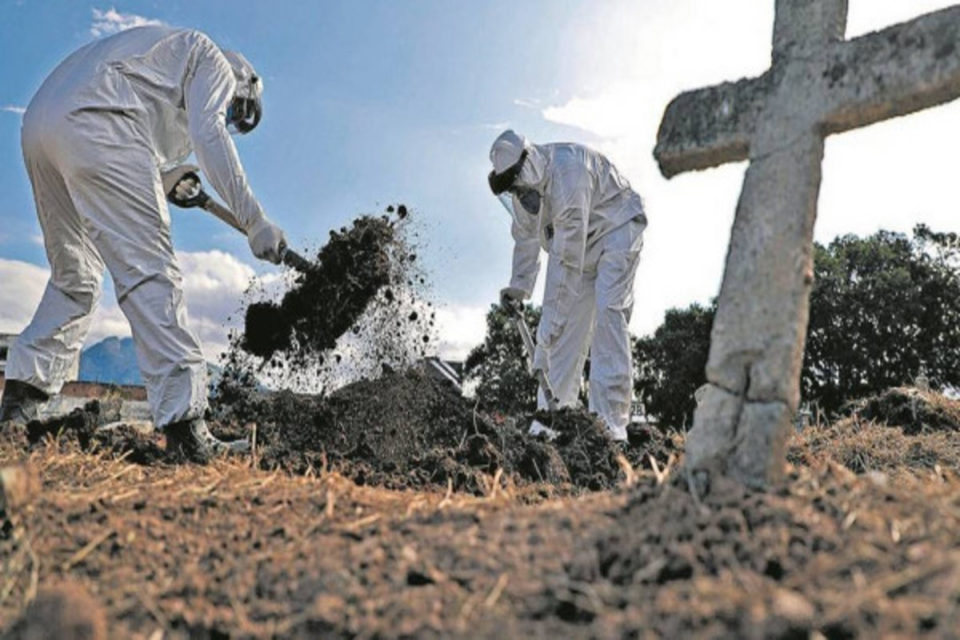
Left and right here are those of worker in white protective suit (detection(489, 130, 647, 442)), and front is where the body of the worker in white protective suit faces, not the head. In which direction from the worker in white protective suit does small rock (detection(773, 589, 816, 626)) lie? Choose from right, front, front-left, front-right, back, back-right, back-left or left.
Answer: front-left

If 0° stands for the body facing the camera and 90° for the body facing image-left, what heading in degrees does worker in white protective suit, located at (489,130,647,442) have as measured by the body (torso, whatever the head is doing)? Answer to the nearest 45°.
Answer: approximately 45°

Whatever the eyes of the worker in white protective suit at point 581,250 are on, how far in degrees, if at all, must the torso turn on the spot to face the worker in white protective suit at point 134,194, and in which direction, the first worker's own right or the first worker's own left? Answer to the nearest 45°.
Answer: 0° — they already face them

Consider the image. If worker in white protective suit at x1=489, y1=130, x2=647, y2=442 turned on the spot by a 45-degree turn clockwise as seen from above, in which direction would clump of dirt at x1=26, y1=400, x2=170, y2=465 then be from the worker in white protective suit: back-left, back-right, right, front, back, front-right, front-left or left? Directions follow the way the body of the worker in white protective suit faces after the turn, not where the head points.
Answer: front-left

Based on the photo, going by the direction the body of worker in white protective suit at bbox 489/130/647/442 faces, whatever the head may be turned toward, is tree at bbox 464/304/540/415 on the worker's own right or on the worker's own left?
on the worker's own right

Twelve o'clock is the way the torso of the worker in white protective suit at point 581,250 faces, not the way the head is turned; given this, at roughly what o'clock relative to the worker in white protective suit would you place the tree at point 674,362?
The tree is roughly at 5 o'clock from the worker in white protective suit.

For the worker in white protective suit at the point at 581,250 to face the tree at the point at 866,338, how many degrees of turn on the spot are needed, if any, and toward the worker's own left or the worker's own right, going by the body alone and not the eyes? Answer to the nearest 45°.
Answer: approximately 180°

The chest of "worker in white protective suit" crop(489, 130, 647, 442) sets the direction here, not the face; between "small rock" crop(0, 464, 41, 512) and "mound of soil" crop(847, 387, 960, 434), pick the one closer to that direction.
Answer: the small rock

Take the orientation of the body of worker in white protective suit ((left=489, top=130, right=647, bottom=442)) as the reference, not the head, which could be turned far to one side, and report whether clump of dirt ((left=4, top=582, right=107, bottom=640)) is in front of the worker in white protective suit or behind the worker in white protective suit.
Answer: in front

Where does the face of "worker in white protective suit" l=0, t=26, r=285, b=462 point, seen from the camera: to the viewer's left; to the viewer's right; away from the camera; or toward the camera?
to the viewer's right

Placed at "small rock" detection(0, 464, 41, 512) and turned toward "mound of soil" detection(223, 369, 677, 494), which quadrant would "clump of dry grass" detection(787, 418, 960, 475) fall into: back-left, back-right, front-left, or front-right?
front-right

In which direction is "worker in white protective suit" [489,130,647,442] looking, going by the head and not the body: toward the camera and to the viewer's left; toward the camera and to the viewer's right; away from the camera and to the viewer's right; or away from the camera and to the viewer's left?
toward the camera and to the viewer's left

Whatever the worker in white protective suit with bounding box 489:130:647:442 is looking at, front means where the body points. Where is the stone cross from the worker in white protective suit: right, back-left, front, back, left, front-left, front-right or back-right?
front-left
